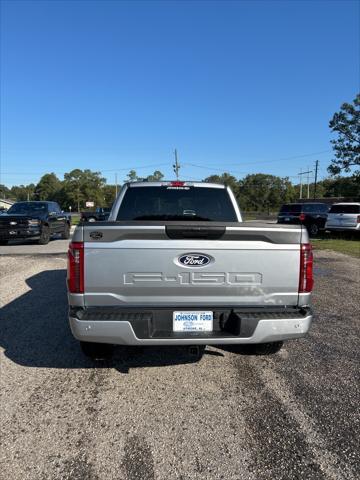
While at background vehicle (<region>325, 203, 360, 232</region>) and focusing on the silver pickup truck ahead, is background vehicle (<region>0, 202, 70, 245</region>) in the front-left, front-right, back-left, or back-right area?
front-right

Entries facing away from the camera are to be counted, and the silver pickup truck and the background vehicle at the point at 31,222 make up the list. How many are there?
1

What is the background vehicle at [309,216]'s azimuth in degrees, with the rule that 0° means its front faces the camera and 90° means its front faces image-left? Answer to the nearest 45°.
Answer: approximately 225°

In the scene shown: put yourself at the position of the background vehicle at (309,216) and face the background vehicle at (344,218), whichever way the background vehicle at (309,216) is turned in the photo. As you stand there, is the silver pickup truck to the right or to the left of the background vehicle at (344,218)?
right

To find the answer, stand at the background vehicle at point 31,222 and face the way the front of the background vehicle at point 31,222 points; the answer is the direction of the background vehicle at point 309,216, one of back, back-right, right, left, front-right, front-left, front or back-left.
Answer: back-left

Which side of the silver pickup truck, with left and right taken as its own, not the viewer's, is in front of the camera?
back

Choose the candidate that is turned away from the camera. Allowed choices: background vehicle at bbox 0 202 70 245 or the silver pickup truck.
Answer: the silver pickup truck

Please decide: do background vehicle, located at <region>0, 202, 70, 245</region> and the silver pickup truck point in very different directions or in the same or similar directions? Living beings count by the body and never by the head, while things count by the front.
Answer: very different directions

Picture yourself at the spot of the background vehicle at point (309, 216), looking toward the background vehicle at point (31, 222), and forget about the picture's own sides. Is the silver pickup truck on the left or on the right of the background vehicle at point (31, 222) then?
left

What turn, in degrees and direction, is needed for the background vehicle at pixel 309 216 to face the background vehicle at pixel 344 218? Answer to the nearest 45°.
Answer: approximately 90° to its right

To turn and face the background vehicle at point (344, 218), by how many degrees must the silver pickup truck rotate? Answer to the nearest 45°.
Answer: approximately 45° to its right

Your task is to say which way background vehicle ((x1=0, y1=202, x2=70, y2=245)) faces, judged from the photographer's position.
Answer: facing the viewer and to the left of the viewer
